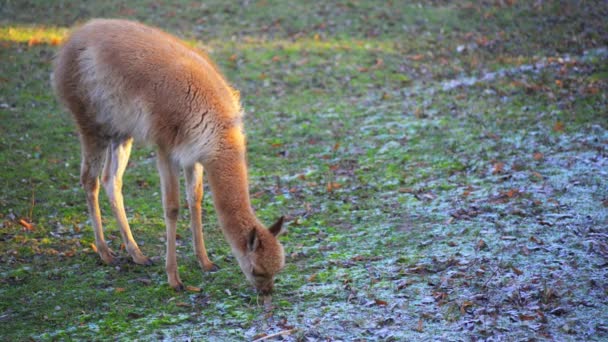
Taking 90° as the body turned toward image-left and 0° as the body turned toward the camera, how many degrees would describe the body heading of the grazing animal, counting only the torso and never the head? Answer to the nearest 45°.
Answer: approximately 315°

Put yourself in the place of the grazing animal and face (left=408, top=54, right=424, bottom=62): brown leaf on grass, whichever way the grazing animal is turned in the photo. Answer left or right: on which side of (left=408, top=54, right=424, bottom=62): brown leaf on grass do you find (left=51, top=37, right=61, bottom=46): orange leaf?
left

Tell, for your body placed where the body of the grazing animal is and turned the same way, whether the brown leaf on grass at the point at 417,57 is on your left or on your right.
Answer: on your left

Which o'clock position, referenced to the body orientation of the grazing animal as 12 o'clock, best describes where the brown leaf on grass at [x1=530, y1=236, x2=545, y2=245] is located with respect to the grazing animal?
The brown leaf on grass is roughly at 11 o'clock from the grazing animal.

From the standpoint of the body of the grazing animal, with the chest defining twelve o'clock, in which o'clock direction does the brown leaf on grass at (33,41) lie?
The brown leaf on grass is roughly at 7 o'clock from the grazing animal.

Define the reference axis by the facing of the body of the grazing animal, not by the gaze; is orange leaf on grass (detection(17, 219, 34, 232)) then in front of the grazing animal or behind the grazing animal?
behind

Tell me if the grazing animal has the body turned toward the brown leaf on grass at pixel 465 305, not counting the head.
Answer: yes
